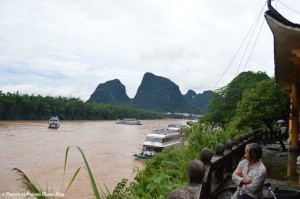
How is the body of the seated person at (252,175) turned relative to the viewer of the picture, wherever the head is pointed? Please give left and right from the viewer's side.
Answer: facing the viewer and to the left of the viewer

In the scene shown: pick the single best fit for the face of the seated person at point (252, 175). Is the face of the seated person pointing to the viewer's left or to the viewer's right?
to the viewer's left

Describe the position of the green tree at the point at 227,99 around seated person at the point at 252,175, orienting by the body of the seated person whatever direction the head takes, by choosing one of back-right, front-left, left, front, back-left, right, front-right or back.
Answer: back-right

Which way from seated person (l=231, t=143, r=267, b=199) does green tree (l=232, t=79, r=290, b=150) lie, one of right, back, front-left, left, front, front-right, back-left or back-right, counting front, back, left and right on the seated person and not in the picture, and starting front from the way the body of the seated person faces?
back-right
